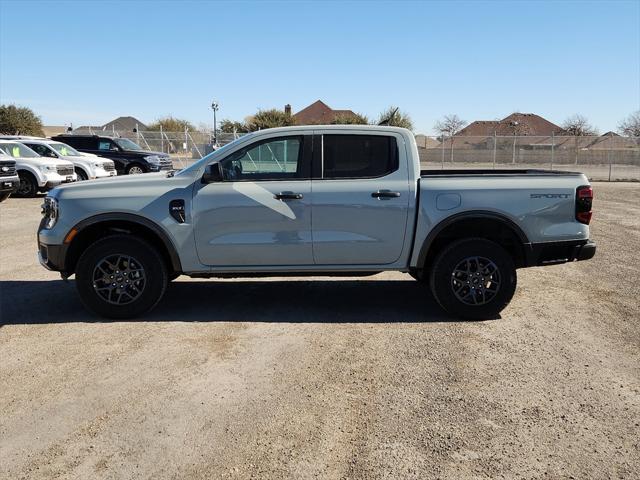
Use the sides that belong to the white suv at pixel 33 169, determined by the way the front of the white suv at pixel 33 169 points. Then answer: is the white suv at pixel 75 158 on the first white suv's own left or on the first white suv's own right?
on the first white suv's own left

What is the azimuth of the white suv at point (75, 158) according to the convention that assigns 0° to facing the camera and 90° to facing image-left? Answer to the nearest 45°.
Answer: approximately 315°

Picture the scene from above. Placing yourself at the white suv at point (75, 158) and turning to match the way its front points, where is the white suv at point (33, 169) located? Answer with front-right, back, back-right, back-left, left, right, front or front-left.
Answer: right

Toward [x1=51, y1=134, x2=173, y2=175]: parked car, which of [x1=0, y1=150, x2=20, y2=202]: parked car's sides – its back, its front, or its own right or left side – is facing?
left

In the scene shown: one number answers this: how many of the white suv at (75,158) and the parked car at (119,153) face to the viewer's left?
0

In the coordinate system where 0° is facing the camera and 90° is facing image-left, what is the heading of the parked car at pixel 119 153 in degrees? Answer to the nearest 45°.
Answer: approximately 315°

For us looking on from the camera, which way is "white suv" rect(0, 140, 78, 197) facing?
facing the viewer and to the right of the viewer

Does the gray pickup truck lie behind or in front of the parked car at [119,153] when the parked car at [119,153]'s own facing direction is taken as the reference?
in front

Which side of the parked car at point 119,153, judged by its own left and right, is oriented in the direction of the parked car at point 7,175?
right

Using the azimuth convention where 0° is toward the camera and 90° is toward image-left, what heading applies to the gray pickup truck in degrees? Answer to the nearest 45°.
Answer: approximately 90°

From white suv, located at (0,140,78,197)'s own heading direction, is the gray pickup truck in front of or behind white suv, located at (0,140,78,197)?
in front

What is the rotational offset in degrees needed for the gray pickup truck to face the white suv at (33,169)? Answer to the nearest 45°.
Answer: approximately 45° to its right

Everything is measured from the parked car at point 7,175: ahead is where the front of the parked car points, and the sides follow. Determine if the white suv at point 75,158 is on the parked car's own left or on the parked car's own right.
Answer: on the parked car's own left

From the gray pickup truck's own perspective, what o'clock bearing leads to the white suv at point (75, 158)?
The white suv is roughly at 2 o'clock from the gray pickup truck.

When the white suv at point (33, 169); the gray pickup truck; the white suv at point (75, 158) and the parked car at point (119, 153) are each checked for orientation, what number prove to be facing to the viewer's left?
1

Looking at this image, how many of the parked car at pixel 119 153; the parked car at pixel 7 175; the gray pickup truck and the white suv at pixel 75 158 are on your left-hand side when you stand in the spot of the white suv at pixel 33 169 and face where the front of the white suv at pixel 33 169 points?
2
